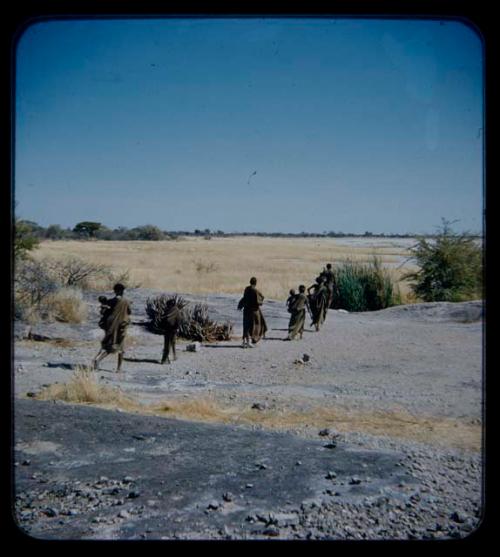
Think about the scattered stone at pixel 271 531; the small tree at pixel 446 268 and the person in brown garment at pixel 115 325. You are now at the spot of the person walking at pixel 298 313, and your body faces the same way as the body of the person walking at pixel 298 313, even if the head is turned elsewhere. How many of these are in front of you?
1

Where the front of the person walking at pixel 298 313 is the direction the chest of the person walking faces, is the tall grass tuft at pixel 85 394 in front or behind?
behind

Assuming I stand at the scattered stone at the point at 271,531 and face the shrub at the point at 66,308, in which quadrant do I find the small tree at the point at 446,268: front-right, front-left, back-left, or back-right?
front-right

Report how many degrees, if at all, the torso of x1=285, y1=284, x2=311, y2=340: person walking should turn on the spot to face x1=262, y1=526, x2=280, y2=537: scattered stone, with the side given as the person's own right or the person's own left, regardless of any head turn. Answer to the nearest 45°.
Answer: approximately 135° to the person's own right

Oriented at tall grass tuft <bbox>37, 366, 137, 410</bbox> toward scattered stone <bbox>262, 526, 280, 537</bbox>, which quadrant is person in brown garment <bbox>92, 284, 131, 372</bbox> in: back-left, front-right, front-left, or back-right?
back-left

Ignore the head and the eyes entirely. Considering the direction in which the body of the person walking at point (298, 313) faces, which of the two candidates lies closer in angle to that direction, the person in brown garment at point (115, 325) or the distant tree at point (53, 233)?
the distant tree

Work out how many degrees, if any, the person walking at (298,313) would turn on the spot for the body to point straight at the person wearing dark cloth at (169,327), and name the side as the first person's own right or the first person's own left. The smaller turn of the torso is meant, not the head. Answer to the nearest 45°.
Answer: approximately 180°

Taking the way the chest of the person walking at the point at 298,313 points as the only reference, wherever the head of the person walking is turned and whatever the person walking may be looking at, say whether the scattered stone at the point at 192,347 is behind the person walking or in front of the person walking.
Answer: behind

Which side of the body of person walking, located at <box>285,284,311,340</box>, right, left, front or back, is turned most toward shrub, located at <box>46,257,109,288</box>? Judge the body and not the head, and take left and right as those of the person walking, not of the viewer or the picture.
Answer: left

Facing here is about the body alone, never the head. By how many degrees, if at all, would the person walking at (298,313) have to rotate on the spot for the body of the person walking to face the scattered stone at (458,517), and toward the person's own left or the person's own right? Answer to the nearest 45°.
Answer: approximately 135° to the person's own right

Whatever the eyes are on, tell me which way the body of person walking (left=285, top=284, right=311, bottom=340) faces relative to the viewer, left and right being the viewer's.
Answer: facing away from the viewer and to the right of the viewer
